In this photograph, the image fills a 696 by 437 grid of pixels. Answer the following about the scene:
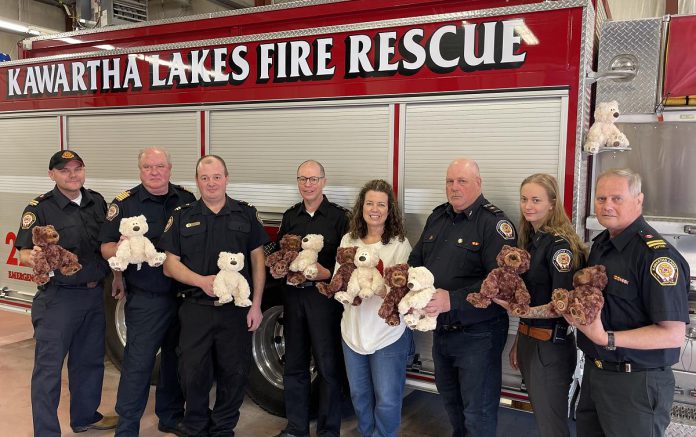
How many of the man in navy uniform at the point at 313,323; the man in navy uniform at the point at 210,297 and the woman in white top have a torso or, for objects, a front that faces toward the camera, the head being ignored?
3

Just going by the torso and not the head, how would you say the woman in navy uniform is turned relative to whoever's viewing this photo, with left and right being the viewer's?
facing the viewer and to the left of the viewer

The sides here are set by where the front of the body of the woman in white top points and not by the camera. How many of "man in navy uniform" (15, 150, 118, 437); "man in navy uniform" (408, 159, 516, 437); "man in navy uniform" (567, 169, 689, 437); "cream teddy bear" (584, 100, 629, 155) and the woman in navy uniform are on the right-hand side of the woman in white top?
1

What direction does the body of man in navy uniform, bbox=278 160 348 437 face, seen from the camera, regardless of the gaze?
toward the camera

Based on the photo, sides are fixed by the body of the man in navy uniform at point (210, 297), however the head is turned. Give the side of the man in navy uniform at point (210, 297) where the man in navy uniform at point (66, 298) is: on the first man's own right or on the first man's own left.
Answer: on the first man's own right

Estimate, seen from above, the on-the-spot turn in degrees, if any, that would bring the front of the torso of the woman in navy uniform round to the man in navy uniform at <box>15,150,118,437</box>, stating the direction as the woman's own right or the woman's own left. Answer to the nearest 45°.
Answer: approximately 45° to the woman's own right

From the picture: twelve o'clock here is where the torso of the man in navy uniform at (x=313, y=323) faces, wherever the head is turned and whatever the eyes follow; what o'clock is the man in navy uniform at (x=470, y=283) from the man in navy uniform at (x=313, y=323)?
the man in navy uniform at (x=470, y=283) is roughly at 10 o'clock from the man in navy uniform at (x=313, y=323).

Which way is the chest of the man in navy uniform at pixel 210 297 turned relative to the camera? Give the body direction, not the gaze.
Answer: toward the camera

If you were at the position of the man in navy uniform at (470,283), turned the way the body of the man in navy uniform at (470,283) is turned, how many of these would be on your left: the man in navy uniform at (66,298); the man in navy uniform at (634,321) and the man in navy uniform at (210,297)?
1

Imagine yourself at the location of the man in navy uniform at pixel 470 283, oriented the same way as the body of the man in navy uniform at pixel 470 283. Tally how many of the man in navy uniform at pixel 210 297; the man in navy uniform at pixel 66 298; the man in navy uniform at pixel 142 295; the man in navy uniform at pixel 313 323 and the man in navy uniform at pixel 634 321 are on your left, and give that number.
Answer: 1

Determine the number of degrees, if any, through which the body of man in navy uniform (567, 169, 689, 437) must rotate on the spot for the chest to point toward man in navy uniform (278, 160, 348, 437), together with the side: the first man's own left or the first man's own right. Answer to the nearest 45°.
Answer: approximately 45° to the first man's own right
